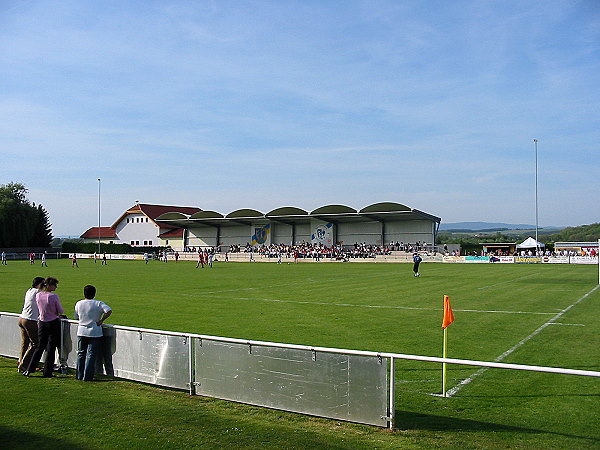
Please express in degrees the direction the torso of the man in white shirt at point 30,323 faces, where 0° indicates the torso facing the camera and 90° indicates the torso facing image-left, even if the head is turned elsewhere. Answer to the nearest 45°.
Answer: approximately 225°

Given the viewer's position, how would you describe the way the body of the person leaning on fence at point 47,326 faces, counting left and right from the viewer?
facing away from the viewer and to the right of the viewer

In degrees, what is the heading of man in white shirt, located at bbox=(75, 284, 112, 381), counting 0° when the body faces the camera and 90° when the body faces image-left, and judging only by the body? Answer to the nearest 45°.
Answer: approximately 180°
